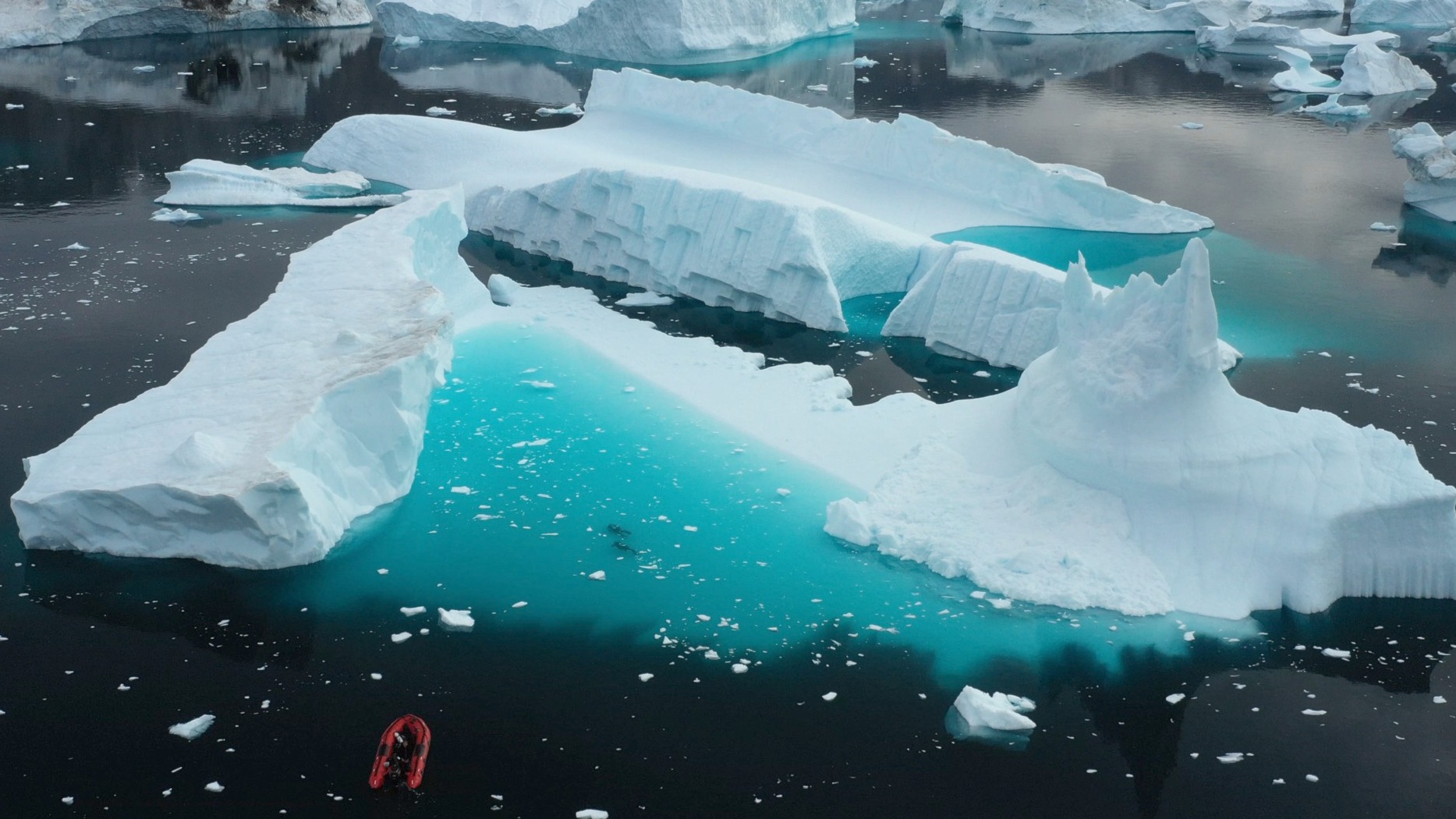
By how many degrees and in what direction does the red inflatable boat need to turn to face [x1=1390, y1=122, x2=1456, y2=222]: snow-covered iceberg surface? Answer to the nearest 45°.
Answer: approximately 45° to its right

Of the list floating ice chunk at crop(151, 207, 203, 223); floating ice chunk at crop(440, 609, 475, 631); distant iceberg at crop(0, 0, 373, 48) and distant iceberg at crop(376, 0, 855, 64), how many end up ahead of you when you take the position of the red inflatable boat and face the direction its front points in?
4

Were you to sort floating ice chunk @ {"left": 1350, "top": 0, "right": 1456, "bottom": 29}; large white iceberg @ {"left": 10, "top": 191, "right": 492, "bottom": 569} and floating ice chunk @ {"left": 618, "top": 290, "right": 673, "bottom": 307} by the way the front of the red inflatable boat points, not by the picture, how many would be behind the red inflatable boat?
0

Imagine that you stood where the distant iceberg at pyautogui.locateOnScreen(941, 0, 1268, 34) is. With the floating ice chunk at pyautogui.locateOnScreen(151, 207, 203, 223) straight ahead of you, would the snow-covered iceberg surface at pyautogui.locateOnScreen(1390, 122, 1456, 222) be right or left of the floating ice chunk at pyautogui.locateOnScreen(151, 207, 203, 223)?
left

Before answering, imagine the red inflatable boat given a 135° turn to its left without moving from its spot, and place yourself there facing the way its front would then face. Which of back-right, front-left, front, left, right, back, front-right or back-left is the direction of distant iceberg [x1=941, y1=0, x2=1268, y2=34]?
back

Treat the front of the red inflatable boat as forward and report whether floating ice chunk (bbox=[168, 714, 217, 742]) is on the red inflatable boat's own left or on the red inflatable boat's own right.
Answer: on the red inflatable boat's own left

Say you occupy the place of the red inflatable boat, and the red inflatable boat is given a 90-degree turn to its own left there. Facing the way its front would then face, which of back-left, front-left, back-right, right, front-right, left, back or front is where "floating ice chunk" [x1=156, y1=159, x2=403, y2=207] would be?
right

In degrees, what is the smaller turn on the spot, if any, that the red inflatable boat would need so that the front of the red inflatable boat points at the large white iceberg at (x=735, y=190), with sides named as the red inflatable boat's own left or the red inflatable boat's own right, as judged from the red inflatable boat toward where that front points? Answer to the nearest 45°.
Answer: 0° — it already faces it

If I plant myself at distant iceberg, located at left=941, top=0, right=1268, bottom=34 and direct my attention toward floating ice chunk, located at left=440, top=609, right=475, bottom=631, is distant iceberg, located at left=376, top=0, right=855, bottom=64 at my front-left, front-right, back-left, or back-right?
front-right

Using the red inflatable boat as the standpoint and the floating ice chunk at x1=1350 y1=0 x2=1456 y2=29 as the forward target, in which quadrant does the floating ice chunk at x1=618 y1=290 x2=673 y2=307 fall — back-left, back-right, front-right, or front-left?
front-left

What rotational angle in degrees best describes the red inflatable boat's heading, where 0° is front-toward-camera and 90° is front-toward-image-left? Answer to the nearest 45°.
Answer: approximately 180°

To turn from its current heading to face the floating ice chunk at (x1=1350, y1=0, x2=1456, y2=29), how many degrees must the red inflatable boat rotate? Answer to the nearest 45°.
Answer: approximately 45° to its right

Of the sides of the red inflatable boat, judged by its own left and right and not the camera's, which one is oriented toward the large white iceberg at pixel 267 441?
front

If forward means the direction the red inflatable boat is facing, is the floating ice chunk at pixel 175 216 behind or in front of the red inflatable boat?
in front

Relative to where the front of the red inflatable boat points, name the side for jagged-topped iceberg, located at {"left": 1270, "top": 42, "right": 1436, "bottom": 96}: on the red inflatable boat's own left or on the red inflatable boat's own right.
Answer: on the red inflatable boat's own right

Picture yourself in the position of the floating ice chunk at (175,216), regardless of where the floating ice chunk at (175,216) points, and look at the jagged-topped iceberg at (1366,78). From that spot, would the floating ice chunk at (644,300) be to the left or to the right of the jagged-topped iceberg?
right

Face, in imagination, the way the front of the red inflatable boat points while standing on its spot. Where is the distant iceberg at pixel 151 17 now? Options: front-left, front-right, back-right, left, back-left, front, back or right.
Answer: front

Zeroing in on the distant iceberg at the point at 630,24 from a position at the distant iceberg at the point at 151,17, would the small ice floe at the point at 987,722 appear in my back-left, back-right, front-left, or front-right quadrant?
front-right

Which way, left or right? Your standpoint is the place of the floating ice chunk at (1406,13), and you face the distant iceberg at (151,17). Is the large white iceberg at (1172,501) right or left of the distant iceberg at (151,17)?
left

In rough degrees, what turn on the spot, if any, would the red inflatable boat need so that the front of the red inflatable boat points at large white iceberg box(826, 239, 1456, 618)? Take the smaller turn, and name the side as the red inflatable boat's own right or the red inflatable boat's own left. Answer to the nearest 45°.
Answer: approximately 90° to the red inflatable boat's own right

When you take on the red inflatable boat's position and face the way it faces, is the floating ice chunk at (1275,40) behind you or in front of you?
in front
